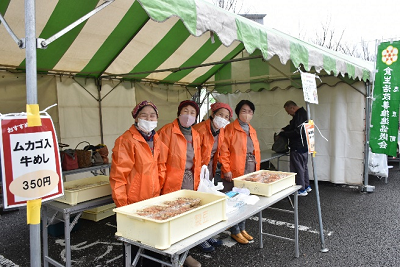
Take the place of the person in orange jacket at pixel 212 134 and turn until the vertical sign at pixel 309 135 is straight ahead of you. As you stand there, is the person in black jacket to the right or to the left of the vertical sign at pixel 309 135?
left

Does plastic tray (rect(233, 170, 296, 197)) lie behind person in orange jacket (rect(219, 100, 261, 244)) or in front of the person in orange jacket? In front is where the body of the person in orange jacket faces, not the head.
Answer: in front

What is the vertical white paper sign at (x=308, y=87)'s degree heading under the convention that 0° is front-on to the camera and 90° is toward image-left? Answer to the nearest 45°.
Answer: approximately 0°

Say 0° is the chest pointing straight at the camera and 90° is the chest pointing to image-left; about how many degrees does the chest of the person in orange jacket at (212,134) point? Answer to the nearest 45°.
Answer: approximately 315°

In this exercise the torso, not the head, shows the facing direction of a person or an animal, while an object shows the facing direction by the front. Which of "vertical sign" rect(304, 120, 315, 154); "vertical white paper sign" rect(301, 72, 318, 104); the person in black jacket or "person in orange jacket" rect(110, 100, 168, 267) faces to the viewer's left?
the person in black jacket

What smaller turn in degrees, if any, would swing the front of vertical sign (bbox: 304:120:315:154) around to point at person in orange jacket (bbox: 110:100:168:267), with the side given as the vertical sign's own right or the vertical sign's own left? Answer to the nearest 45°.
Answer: approximately 45° to the vertical sign's own right

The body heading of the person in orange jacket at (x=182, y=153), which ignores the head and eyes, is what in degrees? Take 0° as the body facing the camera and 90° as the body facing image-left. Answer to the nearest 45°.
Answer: approximately 315°
